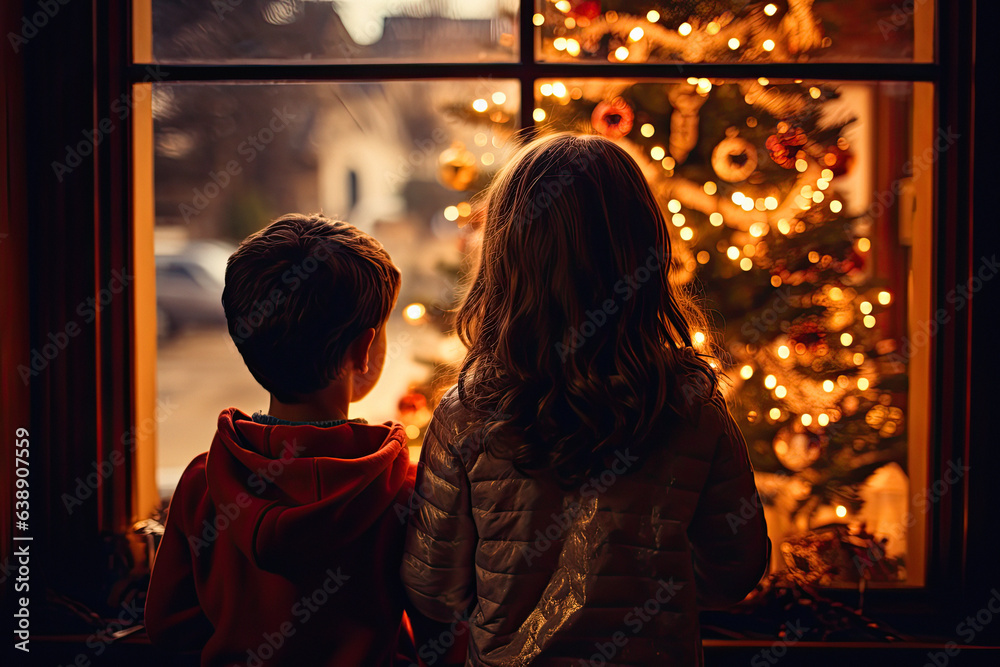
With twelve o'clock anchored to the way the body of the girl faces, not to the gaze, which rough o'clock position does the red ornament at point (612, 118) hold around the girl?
The red ornament is roughly at 12 o'clock from the girl.

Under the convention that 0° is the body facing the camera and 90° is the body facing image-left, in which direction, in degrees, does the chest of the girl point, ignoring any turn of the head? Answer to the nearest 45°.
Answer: approximately 180°

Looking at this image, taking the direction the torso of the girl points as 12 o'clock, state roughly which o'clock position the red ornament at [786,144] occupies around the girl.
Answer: The red ornament is roughly at 1 o'clock from the girl.

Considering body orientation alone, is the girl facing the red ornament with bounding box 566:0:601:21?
yes

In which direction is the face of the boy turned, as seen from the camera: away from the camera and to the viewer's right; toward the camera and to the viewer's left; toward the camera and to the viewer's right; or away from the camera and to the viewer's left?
away from the camera and to the viewer's right

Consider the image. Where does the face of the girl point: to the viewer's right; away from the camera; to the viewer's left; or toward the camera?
away from the camera

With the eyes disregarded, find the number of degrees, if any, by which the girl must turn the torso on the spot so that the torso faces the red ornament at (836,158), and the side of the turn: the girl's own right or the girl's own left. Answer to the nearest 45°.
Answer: approximately 45° to the girl's own right
